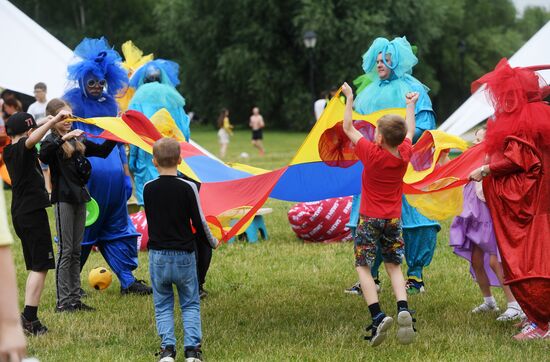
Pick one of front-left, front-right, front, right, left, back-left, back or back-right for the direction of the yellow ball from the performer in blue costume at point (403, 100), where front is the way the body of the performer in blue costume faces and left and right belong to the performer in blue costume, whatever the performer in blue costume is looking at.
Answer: front-right

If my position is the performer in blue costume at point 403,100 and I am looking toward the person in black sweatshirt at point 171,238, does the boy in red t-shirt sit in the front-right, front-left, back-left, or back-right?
front-left

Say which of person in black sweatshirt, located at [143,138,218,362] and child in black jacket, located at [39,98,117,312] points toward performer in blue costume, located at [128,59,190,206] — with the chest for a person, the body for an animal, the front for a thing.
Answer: the person in black sweatshirt

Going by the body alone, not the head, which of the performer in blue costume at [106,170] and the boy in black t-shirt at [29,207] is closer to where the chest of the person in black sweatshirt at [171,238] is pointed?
the performer in blue costume

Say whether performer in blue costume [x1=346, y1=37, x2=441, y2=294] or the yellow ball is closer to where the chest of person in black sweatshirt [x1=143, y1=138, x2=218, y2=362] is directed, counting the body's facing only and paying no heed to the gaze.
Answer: the yellow ball

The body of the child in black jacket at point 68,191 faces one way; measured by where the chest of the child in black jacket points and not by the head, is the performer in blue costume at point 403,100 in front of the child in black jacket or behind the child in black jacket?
in front

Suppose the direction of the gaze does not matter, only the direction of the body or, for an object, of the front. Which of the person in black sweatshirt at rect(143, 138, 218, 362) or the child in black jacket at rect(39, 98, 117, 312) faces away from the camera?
the person in black sweatshirt

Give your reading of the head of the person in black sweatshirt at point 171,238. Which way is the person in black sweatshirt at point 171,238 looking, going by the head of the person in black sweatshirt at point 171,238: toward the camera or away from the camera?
away from the camera

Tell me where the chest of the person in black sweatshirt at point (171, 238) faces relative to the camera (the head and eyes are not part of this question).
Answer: away from the camera

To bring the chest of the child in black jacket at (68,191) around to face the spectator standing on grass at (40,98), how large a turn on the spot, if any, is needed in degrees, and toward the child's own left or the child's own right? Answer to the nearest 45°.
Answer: approximately 135° to the child's own left

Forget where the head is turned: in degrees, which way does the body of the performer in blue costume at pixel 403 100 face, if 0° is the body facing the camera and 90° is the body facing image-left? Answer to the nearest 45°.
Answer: approximately 45°

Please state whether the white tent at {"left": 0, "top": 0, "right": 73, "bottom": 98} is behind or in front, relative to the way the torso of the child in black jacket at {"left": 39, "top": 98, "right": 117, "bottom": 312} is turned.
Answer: behind

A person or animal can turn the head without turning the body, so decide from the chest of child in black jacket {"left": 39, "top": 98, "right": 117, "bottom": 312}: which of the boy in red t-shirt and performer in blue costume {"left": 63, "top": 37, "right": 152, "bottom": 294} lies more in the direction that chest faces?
the boy in red t-shirt

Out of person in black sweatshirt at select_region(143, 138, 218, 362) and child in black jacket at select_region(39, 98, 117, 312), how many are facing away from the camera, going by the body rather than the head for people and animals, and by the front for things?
1

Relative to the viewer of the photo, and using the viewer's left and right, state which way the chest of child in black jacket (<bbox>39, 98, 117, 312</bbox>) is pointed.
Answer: facing the viewer and to the right of the viewer

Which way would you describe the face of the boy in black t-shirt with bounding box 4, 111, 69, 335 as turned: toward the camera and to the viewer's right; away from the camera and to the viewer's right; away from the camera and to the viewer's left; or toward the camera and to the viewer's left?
away from the camera and to the viewer's right

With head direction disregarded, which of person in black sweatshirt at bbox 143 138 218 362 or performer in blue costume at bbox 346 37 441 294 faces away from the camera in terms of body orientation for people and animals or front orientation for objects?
the person in black sweatshirt

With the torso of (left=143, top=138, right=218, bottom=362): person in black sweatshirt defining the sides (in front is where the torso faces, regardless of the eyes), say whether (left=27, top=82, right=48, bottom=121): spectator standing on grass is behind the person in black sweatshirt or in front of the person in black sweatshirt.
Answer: in front

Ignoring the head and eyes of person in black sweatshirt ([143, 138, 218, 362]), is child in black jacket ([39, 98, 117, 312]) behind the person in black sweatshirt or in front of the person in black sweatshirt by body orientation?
in front

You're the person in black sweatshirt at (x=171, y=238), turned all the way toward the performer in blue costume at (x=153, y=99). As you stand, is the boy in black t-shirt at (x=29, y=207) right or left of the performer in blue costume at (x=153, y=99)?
left
